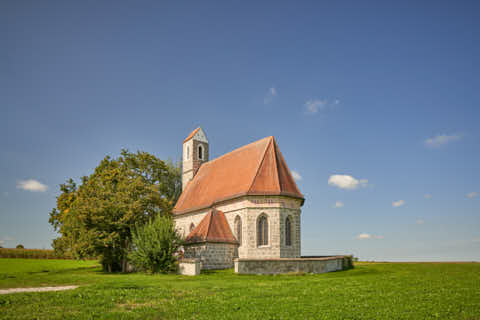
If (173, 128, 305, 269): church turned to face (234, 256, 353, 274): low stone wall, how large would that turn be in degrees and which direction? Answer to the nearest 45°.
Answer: approximately 135° to its left

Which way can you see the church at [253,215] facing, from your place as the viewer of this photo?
facing away from the viewer and to the left of the viewer

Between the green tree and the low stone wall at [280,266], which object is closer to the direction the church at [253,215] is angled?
the green tree
